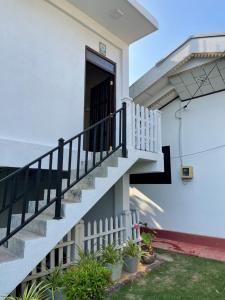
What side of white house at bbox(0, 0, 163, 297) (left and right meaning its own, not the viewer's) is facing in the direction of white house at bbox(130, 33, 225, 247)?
left

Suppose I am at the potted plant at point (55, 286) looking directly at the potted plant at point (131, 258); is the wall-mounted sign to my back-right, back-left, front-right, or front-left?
front-left

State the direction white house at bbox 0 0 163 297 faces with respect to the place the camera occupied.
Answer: facing the viewer and to the right of the viewer
